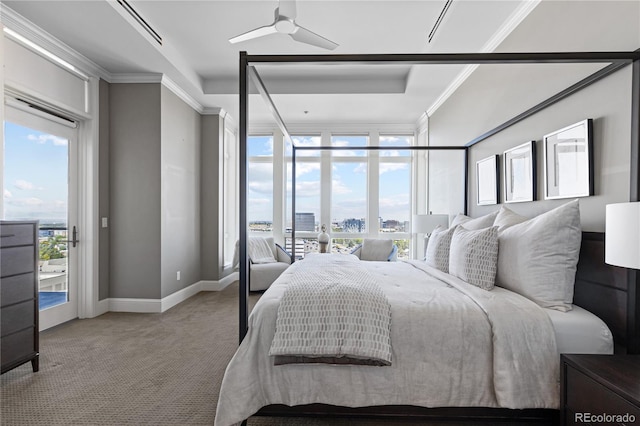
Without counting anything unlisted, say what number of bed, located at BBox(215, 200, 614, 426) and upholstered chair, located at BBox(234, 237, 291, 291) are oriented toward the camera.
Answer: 1

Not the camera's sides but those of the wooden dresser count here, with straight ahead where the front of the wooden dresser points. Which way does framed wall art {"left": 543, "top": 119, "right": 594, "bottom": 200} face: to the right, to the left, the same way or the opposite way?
the opposite way

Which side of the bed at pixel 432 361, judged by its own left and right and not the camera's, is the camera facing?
left

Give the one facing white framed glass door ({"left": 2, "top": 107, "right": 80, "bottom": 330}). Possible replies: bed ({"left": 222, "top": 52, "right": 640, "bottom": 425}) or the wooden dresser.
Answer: the bed
